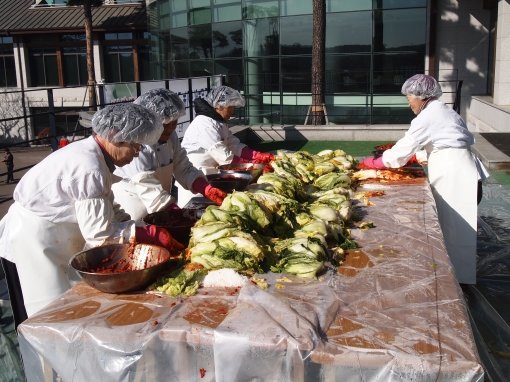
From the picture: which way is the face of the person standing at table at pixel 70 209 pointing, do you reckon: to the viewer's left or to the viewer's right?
to the viewer's right

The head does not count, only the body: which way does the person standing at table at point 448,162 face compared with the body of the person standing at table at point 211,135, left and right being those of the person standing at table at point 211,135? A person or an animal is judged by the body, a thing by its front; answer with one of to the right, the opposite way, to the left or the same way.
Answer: the opposite way

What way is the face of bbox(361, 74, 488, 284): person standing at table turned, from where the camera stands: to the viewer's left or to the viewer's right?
to the viewer's left

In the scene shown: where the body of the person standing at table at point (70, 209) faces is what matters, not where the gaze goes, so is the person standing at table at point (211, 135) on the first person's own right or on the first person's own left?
on the first person's own left

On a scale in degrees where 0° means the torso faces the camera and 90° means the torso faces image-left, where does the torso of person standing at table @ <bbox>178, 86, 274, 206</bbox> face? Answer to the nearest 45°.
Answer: approximately 270°

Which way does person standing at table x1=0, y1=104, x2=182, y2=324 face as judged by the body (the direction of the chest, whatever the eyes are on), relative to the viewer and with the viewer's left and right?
facing to the right of the viewer

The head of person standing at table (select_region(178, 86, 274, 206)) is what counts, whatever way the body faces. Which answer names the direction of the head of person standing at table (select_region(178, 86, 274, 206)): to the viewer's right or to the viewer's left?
to the viewer's right

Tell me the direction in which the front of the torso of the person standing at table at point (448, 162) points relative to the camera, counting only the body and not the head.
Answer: to the viewer's left

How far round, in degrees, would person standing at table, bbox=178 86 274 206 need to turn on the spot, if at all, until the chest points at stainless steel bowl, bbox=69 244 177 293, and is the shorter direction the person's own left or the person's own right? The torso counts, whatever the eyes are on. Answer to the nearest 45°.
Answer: approximately 90° to the person's own right
